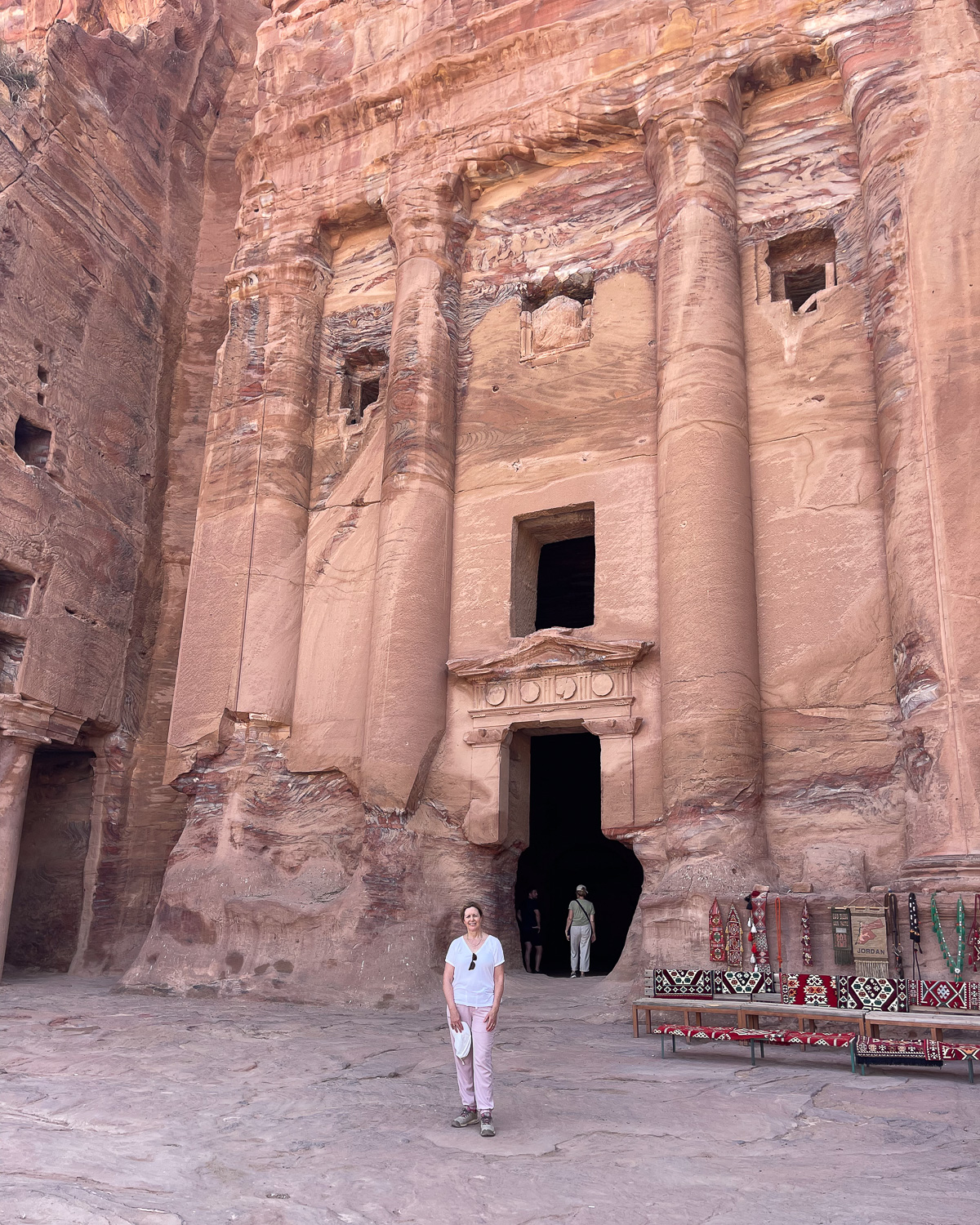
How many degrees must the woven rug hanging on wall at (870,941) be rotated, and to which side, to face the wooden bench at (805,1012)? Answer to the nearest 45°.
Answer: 0° — it already faces it

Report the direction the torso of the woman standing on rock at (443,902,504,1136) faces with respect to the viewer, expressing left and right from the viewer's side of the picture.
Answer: facing the viewer

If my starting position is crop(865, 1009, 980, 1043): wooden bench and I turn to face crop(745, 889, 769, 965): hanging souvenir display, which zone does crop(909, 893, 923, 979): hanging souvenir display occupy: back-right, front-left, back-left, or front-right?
front-right

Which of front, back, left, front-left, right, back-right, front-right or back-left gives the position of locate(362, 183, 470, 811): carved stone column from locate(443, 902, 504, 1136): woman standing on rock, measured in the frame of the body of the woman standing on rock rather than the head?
back

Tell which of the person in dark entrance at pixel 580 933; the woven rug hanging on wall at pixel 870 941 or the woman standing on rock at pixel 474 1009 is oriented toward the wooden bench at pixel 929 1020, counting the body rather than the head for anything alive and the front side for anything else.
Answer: the woven rug hanging on wall

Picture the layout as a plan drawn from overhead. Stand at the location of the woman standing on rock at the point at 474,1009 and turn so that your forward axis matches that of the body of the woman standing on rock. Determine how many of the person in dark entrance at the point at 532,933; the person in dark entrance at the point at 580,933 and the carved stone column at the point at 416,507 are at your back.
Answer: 3

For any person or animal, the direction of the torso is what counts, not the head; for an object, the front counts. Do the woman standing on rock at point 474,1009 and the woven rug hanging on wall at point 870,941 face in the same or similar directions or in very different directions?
same or similar directions

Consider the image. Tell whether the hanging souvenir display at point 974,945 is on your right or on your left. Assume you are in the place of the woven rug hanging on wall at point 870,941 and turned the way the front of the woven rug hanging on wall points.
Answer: on your left

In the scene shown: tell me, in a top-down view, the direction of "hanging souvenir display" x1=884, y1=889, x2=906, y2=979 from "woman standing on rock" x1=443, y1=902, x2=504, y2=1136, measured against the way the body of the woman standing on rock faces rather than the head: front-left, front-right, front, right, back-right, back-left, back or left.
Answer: back-left

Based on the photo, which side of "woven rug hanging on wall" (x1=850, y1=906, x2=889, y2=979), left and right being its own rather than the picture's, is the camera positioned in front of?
front
